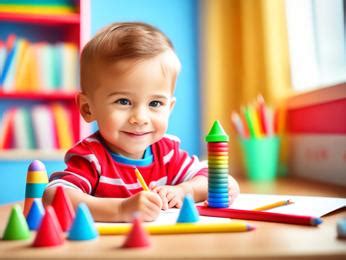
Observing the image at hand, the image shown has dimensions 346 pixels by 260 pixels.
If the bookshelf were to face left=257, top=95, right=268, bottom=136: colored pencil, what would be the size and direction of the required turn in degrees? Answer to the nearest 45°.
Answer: approximately 45° to its left

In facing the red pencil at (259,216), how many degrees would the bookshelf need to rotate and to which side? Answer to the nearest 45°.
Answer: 0° — it already faces it

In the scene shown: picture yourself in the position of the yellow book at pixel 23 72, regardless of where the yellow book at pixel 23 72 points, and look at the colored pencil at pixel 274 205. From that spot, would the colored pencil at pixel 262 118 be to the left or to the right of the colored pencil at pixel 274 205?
left

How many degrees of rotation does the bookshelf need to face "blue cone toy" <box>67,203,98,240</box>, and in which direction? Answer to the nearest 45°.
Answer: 0° — it already faces it

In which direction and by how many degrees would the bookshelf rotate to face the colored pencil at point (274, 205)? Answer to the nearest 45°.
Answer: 0° — it already faces it

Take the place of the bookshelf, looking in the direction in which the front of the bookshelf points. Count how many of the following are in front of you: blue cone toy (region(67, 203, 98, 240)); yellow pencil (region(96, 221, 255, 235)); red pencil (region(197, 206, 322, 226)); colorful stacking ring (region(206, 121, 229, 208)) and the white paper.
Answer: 5

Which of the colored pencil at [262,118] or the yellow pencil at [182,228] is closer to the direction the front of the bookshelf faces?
the yellow pencil

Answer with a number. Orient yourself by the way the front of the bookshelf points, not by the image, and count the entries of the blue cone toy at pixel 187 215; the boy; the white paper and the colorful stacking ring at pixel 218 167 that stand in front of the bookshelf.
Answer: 4

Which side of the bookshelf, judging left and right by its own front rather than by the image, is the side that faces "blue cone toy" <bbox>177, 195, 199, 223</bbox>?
front

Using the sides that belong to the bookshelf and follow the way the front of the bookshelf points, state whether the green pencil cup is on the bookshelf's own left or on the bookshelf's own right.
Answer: on the bookshelf's own left

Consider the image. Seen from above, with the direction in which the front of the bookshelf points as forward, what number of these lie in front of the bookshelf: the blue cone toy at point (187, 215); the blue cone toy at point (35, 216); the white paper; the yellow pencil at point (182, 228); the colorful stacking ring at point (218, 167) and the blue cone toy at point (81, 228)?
6

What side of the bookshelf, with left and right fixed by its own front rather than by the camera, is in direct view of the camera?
front

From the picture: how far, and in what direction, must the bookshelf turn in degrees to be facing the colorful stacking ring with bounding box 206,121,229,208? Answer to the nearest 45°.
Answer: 0° — it already faces it

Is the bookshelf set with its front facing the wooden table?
yes

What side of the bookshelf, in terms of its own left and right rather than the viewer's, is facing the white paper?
front
